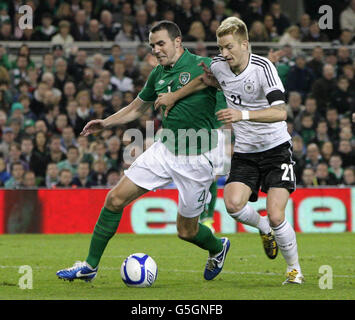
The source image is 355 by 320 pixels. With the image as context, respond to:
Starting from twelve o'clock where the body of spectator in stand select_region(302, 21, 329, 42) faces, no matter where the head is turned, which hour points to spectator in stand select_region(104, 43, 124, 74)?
spectator in stand select_region(104, 43, 124, 74) is roughly at 2 o'clock from spectator in stand select_region(302, 21, 329, 42).

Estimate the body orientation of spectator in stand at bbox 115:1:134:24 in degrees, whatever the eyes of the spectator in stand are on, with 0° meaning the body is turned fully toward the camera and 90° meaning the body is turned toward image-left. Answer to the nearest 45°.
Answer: approximately 0°

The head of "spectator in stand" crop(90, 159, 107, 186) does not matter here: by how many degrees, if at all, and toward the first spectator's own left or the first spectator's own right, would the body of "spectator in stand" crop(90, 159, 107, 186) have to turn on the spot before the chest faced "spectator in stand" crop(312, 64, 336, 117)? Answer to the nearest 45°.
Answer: approximately 90° to the first spectator's own left

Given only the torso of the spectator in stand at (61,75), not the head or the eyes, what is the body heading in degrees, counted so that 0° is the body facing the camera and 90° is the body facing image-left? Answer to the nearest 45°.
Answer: approximately 0°

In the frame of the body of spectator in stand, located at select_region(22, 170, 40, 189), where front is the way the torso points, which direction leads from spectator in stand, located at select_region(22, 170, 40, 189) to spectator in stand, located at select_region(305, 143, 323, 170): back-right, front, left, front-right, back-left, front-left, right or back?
left

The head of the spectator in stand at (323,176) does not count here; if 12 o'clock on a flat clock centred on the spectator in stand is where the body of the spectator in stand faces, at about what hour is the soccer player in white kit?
The soccer player in white kit is roughly at 12 o'clock from the spectator in stand.

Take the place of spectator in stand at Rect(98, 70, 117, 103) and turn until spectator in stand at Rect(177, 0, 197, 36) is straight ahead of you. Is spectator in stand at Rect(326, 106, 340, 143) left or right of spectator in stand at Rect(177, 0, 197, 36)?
right

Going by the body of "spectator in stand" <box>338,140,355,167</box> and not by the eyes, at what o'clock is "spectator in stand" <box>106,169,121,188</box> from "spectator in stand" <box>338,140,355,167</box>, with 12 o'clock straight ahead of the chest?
"spectator in stand" <box>106,169,121,188</box> is roughly at 2 o'clock from "spectator in stand" <box>338,140,355,167</box>.
